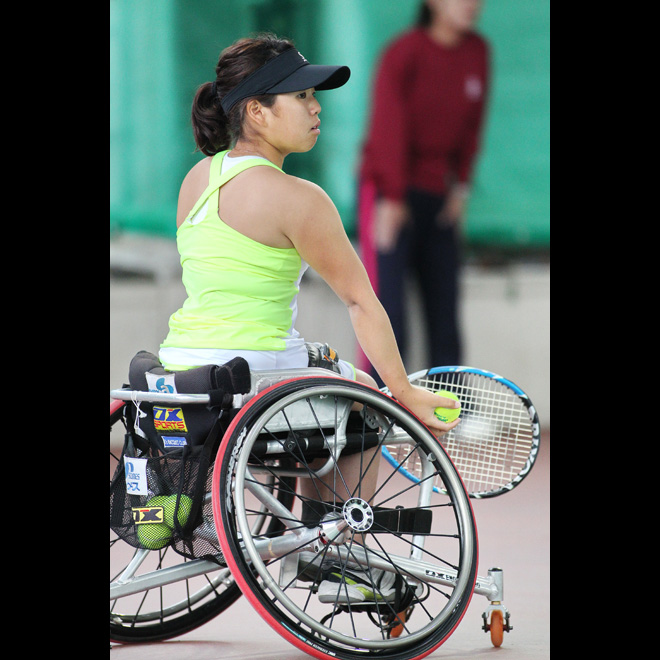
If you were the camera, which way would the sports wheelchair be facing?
facing away from the viewer and to the right of the viewer

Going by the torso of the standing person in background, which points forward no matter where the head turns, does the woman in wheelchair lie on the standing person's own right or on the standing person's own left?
on the standing person's own right

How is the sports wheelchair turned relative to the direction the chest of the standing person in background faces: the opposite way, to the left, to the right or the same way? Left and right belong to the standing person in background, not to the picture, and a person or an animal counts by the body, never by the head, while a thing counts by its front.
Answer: to the left

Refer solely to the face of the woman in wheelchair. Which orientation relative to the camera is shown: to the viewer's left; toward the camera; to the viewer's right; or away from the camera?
to the viewer's right

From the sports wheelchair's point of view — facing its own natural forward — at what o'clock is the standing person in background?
The standing person in background is roughly at 11 o'clock from the sports wheelchair.
